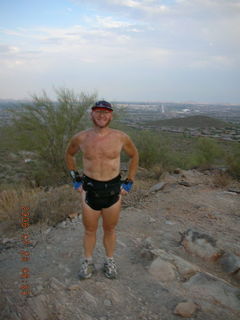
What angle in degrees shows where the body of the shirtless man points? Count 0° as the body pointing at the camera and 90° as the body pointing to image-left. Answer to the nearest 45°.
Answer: approximately 0°

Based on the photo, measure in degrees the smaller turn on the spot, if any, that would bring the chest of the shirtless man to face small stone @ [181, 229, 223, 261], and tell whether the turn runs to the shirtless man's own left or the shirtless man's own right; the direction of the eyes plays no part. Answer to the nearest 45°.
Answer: approximately 90° to the shirtless man's own left

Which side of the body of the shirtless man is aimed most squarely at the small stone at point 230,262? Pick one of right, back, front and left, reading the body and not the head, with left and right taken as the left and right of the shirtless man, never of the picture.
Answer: left

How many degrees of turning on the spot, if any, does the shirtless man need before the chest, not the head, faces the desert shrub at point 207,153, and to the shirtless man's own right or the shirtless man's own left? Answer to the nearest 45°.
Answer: approximately 135° to the shirtless man's own left

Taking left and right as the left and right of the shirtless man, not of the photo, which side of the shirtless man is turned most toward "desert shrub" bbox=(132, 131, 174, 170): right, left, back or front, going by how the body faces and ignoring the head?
back

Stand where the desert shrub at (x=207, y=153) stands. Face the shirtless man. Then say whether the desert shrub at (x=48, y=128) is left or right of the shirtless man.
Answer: right

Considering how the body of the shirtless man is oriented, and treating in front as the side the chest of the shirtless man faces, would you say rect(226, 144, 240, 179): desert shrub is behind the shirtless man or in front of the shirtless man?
behind
